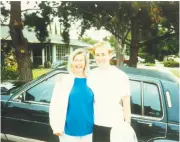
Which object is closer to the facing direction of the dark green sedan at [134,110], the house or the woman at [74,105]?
the woman

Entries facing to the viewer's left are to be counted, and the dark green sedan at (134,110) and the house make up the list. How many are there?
1

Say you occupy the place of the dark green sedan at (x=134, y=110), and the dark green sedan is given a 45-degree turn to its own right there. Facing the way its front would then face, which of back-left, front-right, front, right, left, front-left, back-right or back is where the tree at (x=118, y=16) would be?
front-right

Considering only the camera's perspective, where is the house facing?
facing the viewer and to the right of the viewer

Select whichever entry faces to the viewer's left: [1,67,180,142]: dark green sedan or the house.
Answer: the dark green sedan

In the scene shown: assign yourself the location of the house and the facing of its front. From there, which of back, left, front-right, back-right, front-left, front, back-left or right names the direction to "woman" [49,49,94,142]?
front-right

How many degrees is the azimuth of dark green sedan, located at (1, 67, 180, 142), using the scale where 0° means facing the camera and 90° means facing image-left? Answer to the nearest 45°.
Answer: approximately 90°
